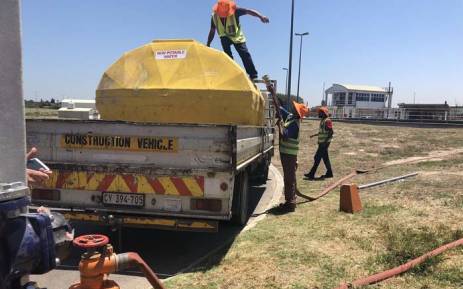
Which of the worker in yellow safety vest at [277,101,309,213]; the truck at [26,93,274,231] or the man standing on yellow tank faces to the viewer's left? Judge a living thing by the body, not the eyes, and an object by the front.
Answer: the worker in yellow safety vest

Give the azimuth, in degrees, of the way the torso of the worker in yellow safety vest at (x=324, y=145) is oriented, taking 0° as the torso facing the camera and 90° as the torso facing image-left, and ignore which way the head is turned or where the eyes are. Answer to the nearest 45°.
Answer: approximately 90°

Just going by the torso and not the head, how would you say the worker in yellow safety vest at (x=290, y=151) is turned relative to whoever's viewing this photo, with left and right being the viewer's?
facing to the left of the viewer

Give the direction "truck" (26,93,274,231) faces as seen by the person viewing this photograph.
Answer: facing away from the viewer and to the right of the viewer

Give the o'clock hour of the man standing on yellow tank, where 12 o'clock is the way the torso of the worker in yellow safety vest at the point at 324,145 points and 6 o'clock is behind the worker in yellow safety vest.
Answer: The man standing on yellow tank is roughly at 10 o'clock from the worker in yellow safety vest.

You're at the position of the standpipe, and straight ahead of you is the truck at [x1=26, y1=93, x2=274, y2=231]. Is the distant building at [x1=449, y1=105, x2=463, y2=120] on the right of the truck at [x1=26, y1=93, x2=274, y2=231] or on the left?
right
